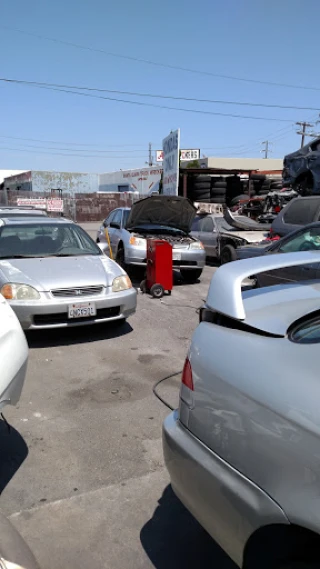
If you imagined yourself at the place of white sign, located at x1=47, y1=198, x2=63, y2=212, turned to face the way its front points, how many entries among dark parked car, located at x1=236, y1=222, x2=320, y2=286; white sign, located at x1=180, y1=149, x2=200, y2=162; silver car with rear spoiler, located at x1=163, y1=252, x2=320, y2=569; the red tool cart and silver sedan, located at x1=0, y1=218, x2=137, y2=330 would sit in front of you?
4

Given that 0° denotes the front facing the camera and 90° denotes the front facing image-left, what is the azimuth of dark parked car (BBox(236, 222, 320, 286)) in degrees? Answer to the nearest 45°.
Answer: approximately 90°

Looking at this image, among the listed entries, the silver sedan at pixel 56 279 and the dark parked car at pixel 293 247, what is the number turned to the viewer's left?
1

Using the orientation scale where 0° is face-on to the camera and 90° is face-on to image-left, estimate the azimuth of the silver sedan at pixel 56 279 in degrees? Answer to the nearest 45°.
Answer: approximately 315°

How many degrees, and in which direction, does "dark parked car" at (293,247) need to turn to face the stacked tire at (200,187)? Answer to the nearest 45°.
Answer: approximately 90° to its right

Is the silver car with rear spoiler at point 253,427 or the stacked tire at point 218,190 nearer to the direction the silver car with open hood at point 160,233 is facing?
the silver car with rear spoiler

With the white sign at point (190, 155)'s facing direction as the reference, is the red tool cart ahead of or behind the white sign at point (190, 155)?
ahead

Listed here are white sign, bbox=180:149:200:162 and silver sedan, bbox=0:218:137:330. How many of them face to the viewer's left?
0

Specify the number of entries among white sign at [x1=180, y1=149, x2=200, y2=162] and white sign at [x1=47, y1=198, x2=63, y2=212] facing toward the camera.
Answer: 2
